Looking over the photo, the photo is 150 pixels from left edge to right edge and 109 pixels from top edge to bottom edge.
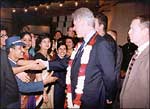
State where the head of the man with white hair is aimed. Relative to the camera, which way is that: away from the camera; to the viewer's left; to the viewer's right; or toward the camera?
to the viewer's left

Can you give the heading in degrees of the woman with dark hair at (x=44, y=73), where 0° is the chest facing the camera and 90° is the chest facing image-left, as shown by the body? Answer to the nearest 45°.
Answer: approximately 315°

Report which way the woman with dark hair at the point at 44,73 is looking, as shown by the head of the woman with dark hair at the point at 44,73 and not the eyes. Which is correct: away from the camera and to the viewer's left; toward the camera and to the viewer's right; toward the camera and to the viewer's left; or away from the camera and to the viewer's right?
toward the camera and to the viewer's right

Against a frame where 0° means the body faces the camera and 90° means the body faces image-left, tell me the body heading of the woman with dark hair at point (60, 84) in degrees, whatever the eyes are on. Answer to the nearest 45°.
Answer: approximately 0°
